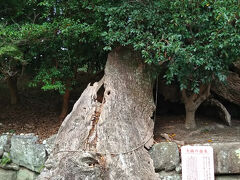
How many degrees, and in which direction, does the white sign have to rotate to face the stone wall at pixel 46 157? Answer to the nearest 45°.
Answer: approximately 90° to its right

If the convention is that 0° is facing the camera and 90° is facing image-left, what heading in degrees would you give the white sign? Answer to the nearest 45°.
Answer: approximately 0°
